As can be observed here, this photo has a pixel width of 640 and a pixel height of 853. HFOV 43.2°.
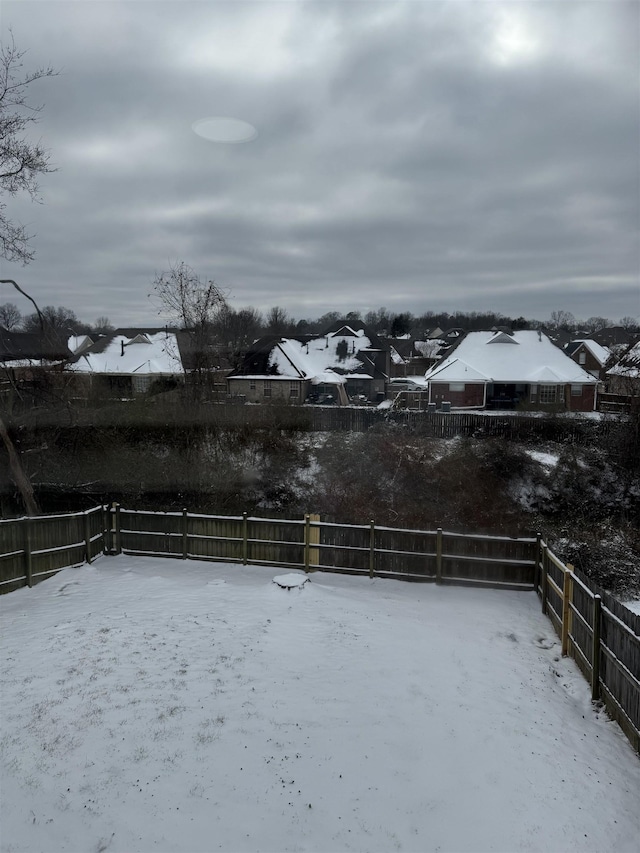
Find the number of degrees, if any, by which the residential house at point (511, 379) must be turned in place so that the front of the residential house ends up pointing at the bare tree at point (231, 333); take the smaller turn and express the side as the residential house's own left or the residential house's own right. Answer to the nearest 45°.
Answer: approximately 90° to the residential house's own left

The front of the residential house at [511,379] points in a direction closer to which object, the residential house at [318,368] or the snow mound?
the residential house

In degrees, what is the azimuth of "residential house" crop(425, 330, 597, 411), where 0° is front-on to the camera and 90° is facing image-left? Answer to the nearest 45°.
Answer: approximately 180°

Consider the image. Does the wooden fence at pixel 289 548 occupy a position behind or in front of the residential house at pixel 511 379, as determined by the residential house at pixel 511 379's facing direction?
behind

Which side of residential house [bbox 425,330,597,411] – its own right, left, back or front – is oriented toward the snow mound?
back

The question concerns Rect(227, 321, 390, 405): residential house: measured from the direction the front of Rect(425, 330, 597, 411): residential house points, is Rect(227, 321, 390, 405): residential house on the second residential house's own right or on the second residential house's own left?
on the second residential house's own left

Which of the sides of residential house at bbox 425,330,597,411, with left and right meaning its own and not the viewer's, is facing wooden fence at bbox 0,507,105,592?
back

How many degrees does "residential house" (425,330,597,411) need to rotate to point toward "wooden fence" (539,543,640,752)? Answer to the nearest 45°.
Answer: approximately 180°

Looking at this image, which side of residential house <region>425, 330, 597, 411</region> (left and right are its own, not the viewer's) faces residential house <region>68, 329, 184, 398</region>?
left
